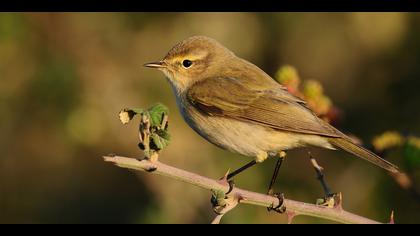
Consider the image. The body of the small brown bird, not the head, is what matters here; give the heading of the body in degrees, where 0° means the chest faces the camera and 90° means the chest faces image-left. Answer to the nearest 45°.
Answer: approximately 90°
